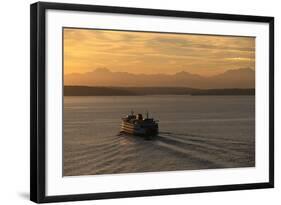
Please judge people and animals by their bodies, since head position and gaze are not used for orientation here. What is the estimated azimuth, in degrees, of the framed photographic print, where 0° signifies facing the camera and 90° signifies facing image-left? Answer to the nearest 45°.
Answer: approximately 315°
